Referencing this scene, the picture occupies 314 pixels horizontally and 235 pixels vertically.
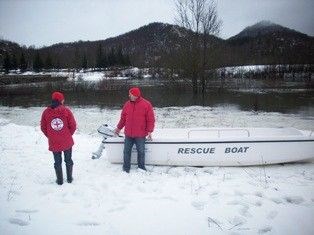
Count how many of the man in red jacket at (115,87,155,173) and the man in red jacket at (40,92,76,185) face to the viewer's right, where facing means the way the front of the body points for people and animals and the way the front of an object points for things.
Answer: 0

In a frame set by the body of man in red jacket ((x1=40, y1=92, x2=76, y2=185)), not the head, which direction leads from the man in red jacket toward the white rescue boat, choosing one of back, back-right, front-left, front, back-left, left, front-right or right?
right

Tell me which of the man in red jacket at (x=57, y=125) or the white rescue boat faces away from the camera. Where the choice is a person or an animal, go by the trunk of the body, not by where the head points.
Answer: the man in red jacket

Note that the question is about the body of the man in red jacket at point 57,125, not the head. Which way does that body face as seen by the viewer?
away from the camera

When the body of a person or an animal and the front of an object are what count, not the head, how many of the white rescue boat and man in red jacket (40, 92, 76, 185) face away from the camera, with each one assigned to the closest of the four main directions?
1

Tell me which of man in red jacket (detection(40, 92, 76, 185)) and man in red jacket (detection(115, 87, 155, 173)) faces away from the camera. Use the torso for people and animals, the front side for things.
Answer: man in red jacket (detection(40, 92, 76, 185))

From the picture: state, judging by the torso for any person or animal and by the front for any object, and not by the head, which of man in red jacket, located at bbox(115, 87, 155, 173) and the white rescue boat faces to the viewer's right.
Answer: the white rescue boat

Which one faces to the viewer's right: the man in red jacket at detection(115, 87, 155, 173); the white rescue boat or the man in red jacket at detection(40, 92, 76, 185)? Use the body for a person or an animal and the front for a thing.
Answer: the white rescue boat

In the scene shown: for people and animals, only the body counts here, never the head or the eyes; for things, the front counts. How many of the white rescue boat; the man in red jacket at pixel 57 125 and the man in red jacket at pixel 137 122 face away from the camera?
1

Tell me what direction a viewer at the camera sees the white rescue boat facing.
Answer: facing to the right of the viewer

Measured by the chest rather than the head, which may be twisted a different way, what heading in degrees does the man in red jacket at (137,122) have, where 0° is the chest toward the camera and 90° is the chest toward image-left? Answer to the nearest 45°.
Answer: approximately 45°
